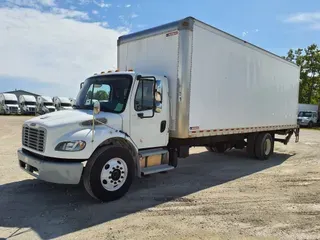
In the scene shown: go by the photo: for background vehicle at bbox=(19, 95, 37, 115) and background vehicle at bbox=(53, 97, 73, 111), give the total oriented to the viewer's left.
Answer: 0

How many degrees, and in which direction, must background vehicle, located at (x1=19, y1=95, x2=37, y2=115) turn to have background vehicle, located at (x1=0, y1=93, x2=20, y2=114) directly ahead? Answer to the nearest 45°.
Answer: approximately 135° to its right

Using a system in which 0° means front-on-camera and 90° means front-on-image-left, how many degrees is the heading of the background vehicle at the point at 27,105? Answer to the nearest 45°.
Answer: approximately 315°

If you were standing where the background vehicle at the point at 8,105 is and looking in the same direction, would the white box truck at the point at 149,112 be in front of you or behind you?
in front

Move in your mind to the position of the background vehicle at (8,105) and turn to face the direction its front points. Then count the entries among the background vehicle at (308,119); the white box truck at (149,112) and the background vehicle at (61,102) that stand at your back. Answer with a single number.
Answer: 0

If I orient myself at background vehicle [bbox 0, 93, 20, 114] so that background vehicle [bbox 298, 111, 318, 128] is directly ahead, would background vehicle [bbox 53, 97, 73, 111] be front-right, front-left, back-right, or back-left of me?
front-left

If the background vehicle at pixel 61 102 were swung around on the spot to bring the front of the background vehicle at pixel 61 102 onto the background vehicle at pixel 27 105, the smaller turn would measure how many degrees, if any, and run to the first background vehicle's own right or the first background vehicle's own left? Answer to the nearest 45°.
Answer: approximately 135° to the first background vehicle's own right

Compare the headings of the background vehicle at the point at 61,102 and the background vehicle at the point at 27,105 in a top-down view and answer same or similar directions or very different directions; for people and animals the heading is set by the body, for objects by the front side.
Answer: same or similar directions

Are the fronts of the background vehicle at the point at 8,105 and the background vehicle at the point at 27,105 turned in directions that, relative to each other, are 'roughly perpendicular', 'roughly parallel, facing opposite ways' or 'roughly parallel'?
roughly parallel

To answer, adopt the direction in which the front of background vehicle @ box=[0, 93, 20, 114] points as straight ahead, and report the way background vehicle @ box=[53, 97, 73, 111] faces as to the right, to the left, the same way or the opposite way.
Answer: the same way

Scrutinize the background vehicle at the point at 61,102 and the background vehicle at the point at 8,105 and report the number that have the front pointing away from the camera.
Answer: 0

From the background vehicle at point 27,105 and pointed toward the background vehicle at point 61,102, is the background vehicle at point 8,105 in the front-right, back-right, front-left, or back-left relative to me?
back-right

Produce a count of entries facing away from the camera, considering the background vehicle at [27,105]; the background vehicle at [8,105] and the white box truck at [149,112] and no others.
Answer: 0
